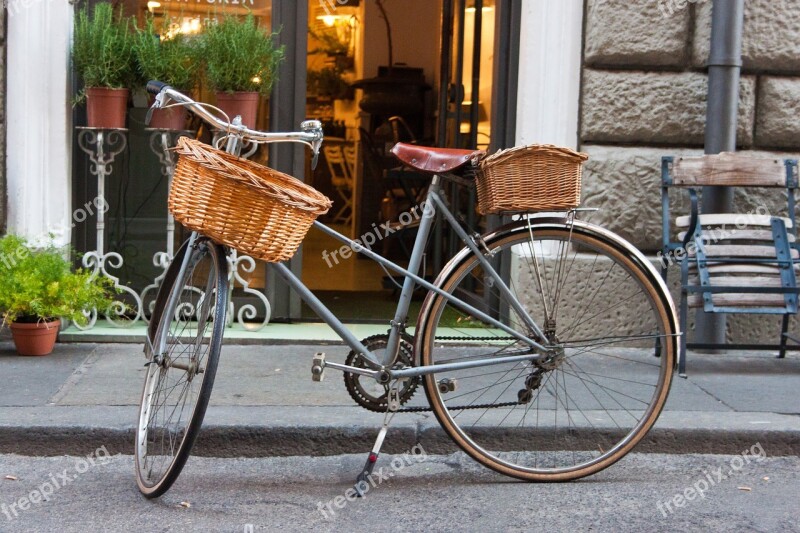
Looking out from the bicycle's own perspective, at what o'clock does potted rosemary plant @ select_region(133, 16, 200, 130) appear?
The potted rosemary plant is roughly at 2 o'clock from the bicycle.

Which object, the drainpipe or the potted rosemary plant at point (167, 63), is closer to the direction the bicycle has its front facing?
the potted rosemary plant

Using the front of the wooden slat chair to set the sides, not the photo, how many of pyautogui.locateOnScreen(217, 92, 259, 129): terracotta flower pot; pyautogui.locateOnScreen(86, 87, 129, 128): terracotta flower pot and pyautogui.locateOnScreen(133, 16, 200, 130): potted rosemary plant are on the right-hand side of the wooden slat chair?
3

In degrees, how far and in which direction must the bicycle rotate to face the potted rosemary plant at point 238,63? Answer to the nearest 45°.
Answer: approximately 45° to its right

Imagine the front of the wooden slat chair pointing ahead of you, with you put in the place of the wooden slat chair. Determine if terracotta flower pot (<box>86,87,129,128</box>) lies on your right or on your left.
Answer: on your right

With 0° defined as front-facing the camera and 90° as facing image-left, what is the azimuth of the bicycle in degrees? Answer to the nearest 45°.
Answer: approximately 90°

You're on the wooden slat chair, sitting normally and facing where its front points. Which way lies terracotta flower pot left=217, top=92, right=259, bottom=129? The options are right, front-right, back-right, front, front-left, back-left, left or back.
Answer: right

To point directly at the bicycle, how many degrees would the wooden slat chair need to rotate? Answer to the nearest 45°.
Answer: approximately 45° to its right

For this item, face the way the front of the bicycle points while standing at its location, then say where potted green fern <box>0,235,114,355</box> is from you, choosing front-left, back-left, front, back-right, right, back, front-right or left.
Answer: front-right

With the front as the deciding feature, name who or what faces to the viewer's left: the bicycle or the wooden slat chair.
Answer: the bicycle

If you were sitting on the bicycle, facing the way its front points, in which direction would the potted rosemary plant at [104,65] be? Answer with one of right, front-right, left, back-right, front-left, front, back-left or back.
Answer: front-right

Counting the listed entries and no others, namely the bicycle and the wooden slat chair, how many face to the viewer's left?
1

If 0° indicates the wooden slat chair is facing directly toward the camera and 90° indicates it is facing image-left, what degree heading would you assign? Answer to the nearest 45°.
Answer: approximately 0°

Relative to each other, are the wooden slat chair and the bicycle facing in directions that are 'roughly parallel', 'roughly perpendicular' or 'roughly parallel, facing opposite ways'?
roughly perpendicular
